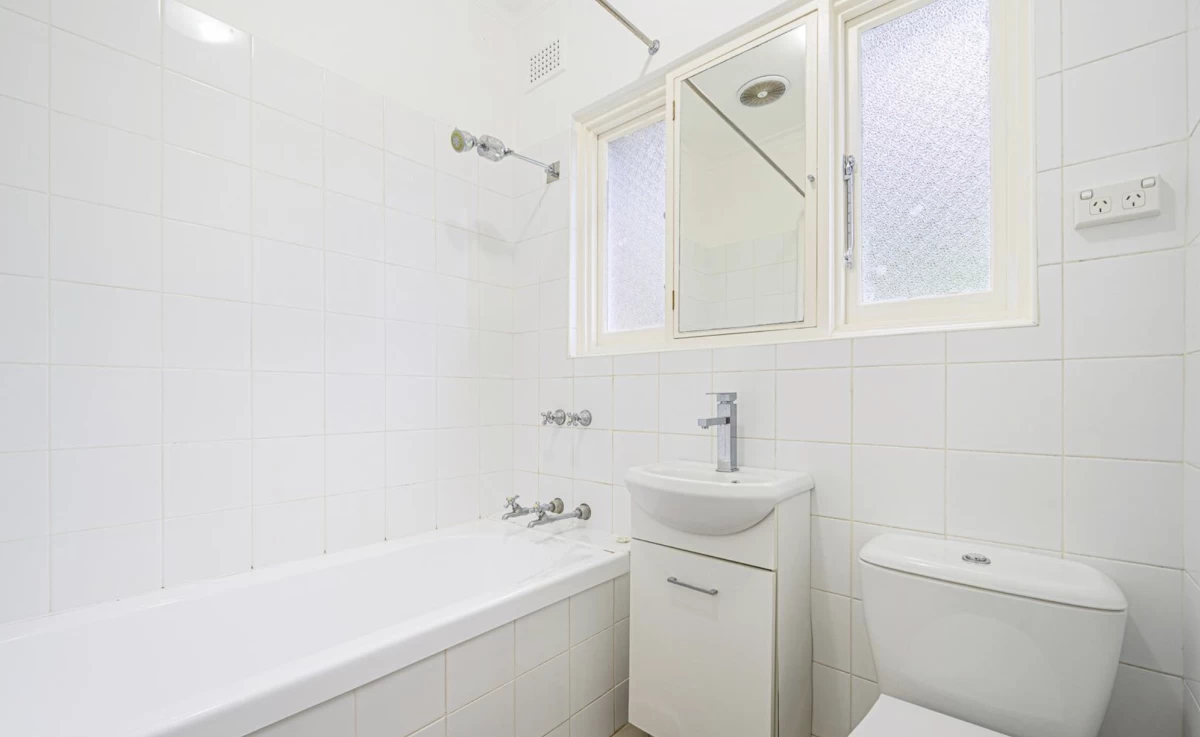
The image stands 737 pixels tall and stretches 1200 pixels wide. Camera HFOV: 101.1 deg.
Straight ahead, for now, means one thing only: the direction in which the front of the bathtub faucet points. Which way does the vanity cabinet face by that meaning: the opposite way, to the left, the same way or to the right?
the same way

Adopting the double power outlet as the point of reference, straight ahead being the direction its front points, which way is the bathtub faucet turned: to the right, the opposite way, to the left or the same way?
the same way

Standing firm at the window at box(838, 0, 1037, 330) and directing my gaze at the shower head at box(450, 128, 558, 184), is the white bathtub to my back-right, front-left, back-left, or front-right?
front-left

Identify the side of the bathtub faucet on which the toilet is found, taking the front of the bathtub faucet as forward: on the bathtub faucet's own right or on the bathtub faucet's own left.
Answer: on the bathtub faucet's own left

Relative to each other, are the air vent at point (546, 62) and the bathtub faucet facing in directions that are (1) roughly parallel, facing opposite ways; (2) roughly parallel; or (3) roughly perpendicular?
roughly parallel

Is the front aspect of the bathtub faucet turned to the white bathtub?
yes

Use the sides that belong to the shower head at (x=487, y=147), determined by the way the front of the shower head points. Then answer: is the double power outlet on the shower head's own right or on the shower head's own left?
on the shower head's own left

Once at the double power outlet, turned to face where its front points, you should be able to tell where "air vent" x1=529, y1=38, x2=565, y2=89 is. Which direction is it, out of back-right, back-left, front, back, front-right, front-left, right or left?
right

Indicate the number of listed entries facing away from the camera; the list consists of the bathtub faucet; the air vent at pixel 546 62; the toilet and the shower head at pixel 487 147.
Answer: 0

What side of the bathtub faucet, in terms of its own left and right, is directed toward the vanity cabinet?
left

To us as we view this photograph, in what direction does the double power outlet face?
facing the viewer

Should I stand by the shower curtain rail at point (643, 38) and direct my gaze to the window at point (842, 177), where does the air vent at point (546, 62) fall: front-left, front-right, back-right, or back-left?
back-left

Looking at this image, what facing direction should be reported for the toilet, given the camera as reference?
facing the viewer and to the left of the viewer

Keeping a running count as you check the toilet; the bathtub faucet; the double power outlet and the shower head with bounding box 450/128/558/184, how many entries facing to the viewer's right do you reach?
0

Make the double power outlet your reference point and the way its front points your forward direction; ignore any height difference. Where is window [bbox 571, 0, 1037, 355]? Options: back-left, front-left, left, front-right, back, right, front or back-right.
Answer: right

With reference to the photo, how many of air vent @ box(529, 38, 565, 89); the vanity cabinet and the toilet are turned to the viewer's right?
0

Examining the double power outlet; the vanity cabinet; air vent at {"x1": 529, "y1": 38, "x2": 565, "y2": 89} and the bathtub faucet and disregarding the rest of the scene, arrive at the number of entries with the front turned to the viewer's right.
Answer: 0

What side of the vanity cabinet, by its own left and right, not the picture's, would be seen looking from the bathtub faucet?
right

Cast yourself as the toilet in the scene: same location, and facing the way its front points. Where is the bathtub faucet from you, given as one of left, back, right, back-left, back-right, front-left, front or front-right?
front-right
